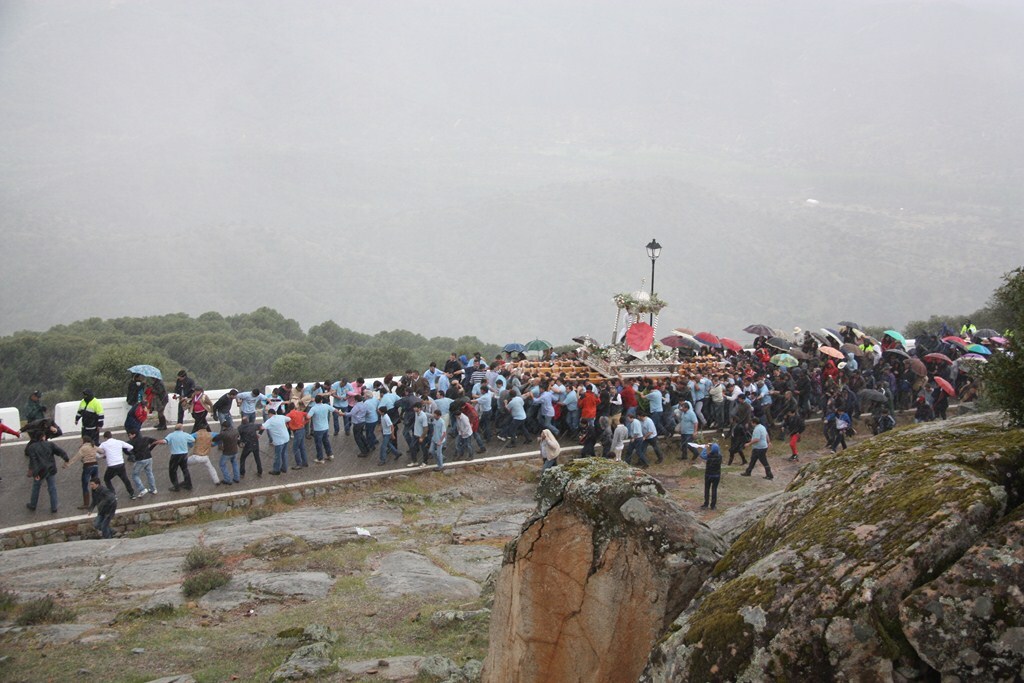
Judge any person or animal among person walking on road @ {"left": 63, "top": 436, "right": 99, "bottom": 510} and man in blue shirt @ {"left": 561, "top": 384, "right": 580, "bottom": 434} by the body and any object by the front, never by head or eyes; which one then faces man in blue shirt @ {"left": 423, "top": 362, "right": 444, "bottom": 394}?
man in blue shirt @ {"left": 561, "top": 384, "right": 580, "bottom": 434}

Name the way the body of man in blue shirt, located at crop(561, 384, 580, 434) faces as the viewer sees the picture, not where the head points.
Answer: to the viewer's left
